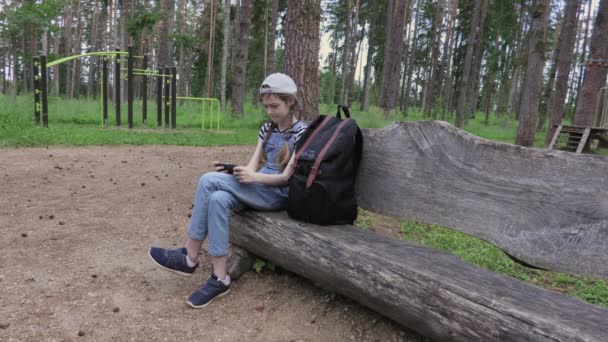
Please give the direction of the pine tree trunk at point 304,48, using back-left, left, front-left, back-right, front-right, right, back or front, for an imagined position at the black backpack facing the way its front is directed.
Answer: back-right

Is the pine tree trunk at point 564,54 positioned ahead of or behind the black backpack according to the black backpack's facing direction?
behind

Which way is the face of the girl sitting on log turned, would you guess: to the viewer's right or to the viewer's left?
to the viewer's left

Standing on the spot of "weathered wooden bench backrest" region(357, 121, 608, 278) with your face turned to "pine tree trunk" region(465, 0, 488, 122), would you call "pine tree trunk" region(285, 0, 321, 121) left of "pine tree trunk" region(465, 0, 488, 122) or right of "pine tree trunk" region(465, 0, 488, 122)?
left

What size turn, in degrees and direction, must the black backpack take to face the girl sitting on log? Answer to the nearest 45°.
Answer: approximately 45° to its right

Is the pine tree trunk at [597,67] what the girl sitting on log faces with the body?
no

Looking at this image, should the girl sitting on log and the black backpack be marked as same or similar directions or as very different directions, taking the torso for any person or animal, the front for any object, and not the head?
same or similar directions

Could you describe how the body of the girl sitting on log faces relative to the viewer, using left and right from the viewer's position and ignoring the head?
facing the viewer and to the left of the viewer

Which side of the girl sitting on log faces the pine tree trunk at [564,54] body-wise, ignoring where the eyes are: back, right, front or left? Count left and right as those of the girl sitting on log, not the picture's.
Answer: back

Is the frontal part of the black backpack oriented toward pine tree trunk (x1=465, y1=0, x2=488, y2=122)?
no

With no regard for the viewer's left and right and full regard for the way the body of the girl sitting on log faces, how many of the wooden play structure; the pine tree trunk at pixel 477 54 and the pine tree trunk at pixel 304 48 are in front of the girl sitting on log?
0

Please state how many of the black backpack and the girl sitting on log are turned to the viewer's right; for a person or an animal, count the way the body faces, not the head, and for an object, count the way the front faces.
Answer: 0
